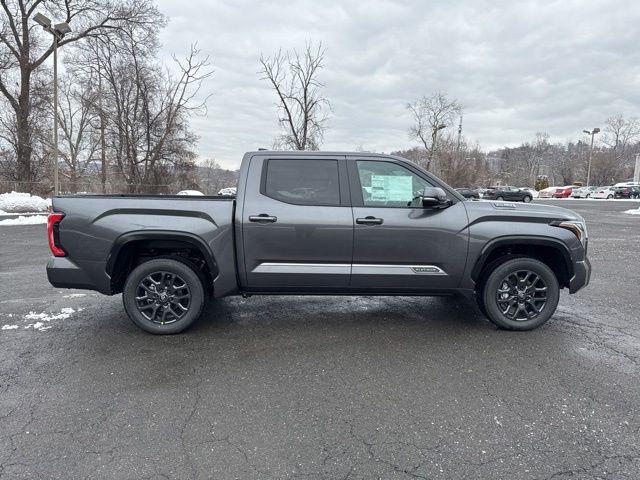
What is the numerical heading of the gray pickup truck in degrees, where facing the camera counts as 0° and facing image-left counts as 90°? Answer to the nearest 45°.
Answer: approximately 270°

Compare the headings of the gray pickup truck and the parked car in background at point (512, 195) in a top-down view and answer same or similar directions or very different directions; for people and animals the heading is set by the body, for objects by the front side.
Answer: same or similar directions

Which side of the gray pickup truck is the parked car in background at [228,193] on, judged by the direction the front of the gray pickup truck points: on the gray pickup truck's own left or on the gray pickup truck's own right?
on the gray pickup truck's own left

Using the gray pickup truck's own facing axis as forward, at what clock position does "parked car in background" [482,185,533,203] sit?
The parked car in background is roughly at 10 o'clock from the gray pickup truck.

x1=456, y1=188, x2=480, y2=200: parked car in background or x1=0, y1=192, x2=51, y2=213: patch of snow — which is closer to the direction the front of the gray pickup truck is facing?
the parked car in background

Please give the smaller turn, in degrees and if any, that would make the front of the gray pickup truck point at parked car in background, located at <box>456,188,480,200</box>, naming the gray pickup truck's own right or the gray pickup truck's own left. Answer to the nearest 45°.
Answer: approximately 45° to the gray pickup truck's own left

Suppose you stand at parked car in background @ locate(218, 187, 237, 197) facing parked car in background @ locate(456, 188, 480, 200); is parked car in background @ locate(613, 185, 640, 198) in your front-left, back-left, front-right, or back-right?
front-left
